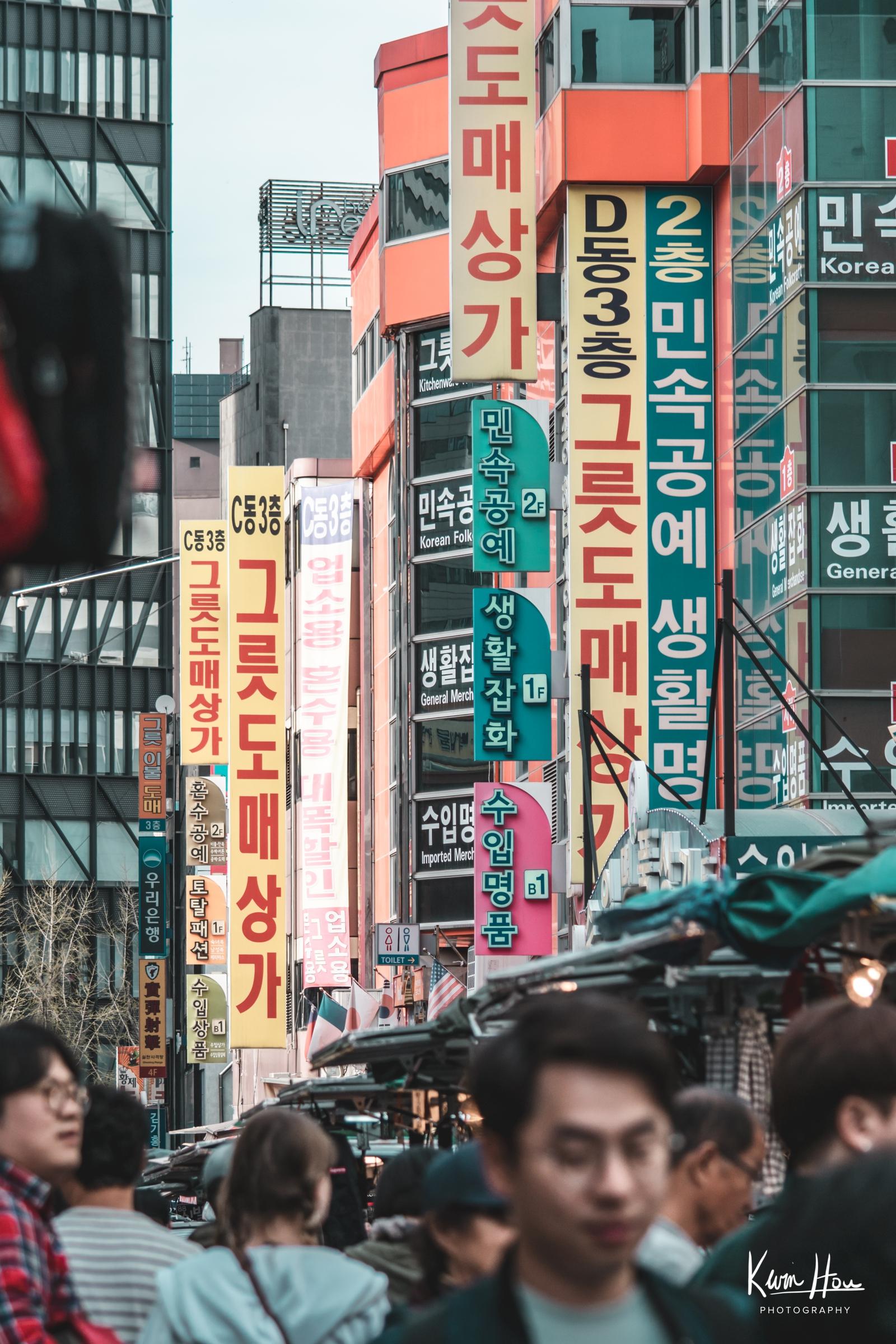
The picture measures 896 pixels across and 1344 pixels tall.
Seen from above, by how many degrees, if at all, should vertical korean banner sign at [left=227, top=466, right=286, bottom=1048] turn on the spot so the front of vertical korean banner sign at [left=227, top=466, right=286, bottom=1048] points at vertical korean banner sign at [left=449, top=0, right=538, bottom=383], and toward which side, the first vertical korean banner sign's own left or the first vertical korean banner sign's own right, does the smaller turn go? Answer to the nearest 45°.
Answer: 0° — it already faces it

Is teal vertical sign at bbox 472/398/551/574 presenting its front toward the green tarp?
yes

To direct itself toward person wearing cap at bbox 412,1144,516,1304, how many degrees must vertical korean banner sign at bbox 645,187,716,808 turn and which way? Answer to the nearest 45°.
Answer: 0° — it already faces them
